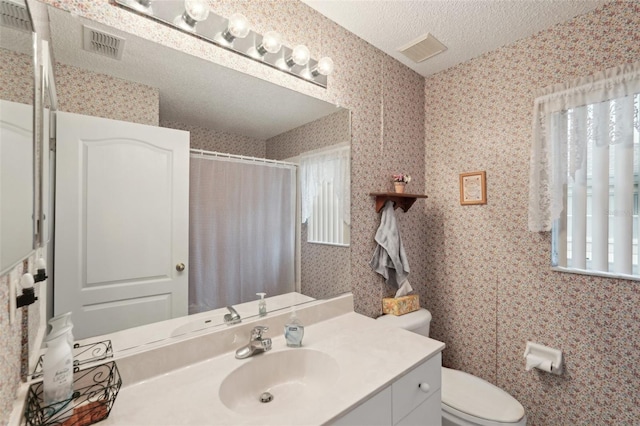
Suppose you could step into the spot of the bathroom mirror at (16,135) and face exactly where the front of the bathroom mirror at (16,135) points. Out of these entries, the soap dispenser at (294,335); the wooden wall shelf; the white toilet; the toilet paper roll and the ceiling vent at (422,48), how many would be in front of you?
5

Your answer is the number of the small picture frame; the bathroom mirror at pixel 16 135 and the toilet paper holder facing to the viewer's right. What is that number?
1

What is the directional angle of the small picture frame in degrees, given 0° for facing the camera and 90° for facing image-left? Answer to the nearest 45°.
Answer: approximately 45°

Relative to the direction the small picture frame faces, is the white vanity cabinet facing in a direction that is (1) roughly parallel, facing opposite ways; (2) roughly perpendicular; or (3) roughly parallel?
roughly perpendicular

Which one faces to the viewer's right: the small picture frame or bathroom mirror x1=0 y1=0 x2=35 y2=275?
the bathroom mirror

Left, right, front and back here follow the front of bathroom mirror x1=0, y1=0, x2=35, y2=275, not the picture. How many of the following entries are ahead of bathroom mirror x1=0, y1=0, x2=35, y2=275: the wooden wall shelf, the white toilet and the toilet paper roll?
3

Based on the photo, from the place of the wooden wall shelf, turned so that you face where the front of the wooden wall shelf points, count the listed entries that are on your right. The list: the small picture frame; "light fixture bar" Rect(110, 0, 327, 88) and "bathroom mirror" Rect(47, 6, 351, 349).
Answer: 2

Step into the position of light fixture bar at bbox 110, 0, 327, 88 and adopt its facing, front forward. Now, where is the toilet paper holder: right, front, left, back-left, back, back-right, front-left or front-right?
front-left

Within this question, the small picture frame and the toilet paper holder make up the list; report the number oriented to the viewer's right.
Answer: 0

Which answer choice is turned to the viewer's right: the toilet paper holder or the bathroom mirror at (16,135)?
the bathroom mirror

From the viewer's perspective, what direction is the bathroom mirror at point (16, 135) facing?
to the viewer's right

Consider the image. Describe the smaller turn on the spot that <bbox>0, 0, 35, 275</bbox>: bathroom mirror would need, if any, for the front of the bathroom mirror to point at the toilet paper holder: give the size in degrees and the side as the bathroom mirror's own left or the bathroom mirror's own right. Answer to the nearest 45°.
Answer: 0° — it already faces it
